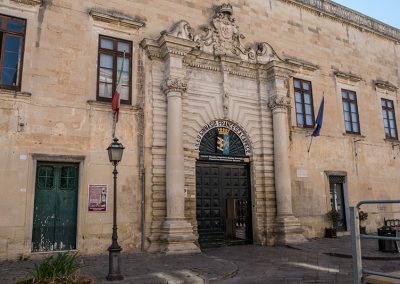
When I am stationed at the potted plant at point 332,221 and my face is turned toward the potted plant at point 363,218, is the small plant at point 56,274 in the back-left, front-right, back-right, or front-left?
back-right

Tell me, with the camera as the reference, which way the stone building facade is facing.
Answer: facing the viewer and to the right of the viewer

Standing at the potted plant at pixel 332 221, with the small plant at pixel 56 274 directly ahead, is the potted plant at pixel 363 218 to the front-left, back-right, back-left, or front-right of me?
back-left

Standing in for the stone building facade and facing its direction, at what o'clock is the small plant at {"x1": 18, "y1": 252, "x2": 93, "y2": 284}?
The small plant is roughly at 2 o'clock from the stone building facade.
